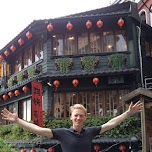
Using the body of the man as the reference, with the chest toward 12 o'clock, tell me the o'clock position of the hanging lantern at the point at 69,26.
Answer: The hanging lantern is roughly at 6 o'clock from the man.

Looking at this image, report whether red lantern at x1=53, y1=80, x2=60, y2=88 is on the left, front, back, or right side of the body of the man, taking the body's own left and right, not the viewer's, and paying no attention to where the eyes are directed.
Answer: back

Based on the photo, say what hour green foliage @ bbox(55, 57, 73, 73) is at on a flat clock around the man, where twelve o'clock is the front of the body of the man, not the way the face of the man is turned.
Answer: The green foliage is roughly at 6 o'clock from the man.

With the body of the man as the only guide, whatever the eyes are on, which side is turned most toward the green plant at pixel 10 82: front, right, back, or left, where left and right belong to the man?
back

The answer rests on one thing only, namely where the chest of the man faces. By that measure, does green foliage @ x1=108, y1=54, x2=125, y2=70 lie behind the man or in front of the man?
behind

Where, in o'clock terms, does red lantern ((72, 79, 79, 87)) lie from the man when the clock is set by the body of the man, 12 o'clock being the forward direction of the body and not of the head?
The red lantern is roughly at 6 o'clock from the man.

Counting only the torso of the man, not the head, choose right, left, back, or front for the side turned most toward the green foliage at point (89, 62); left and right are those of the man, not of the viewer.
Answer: back

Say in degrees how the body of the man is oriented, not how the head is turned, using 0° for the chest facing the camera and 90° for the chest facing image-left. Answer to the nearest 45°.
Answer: approximately 0°
